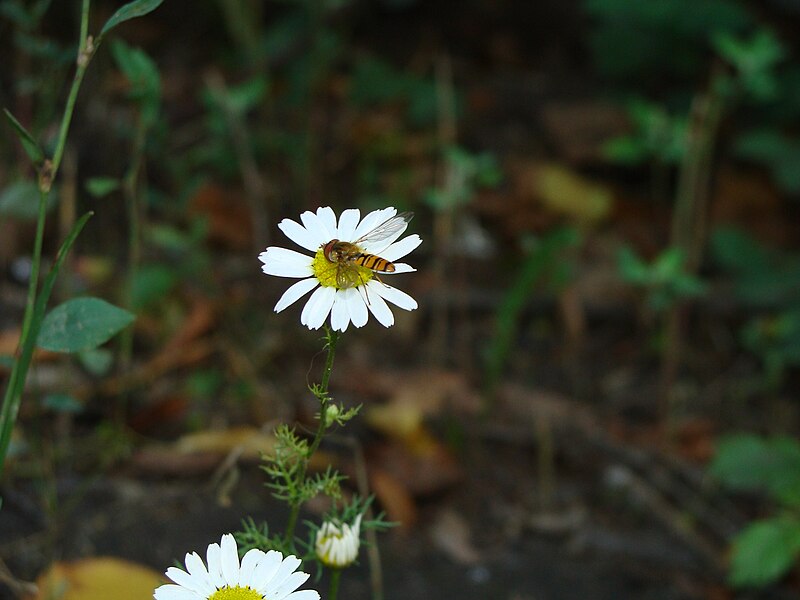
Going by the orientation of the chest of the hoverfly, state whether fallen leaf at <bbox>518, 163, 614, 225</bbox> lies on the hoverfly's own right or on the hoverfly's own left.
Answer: on the hoverfly's own right

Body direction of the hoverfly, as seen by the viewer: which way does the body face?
to the viewer's left

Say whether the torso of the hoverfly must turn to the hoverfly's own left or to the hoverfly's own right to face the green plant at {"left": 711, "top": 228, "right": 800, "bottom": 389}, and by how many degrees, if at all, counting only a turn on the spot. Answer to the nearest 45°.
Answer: approximately 135° to the hoverfly's own right
